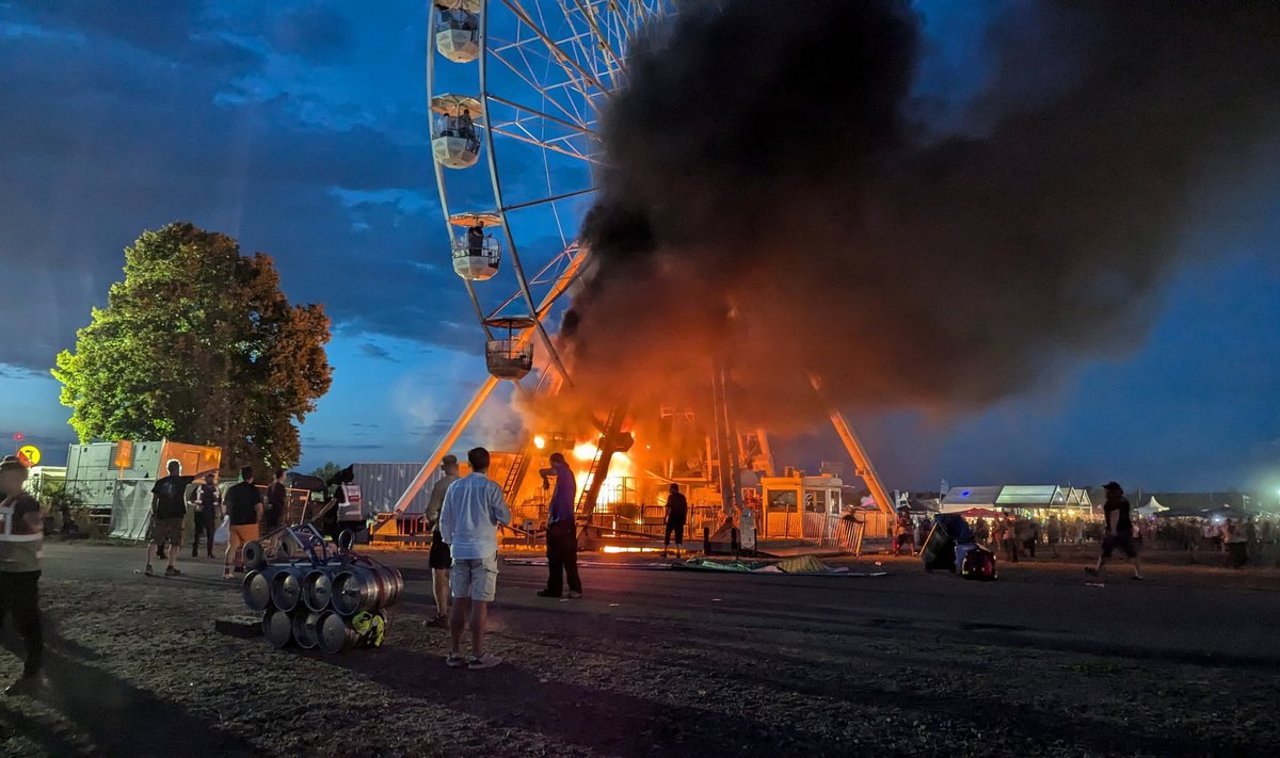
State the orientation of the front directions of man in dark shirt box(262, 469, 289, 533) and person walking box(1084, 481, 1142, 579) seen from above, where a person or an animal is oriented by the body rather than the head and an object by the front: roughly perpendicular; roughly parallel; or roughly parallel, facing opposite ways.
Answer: roughly perpendicular

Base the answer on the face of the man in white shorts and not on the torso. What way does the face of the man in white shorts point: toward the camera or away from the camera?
away from the camera

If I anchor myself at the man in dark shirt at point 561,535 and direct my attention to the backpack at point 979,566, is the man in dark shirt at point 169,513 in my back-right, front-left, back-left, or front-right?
back-left

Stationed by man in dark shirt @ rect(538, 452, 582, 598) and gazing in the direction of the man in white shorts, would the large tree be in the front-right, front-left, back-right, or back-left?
back-right

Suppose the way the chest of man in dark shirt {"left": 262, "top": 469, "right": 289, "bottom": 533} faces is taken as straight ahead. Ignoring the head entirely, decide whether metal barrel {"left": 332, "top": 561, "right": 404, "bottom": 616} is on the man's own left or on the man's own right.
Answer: on the man's own right

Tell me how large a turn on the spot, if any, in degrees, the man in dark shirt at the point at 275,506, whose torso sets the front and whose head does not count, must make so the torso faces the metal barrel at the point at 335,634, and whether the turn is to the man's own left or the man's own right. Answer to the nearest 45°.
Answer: approximately 135° to the man's own right

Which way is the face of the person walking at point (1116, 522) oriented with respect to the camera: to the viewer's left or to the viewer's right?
to the viewer's left

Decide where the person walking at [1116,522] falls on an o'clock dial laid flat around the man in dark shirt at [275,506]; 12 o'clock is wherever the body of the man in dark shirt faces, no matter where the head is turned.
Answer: The person walking is roughly at 2 o'clock from the man in dark shirt.

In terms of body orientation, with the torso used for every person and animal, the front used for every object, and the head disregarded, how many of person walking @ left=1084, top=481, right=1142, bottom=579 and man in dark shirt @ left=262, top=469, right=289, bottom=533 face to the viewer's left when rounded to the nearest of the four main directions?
1

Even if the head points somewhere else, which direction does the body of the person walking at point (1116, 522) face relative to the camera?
to the viewer's left

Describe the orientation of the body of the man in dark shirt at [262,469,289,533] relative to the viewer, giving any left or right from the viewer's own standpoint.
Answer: facing away from the viewer and to the right of the viewer
